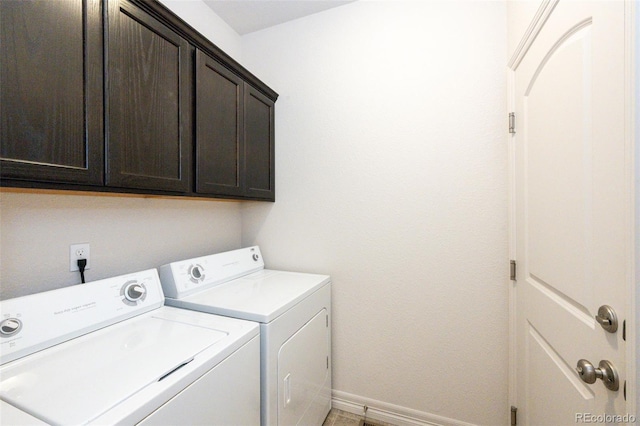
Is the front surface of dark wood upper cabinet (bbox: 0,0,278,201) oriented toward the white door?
yes

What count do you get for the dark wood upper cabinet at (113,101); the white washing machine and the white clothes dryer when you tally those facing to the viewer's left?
0

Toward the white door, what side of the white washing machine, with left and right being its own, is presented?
front

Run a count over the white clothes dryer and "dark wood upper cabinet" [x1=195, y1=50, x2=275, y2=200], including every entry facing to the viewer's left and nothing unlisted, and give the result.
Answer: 0

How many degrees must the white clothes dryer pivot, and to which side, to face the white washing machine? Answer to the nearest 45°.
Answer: approximately 90° to its right

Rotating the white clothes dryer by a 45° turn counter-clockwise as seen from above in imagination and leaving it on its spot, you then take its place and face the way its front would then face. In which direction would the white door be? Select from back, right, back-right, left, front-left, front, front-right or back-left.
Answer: front-right

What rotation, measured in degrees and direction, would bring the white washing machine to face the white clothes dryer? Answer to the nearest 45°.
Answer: approximately 45° to its left

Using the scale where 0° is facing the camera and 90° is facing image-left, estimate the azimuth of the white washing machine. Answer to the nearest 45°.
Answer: approximately 315°

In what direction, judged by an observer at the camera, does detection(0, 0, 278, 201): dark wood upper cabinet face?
facing the viewer and to the right of the viewer

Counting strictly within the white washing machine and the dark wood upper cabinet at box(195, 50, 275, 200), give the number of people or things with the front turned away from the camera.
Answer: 0
